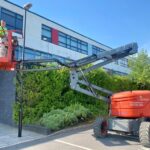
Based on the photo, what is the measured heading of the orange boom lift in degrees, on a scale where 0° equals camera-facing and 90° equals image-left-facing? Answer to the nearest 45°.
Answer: approximately 90°

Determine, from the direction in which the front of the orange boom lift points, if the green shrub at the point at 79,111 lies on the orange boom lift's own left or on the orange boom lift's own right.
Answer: on the orange boom lift's own right

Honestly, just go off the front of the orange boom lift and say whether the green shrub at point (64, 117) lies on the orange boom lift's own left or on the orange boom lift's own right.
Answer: on the orange boom lift's own right

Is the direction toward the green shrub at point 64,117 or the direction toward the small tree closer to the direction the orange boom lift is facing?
the green shrub
